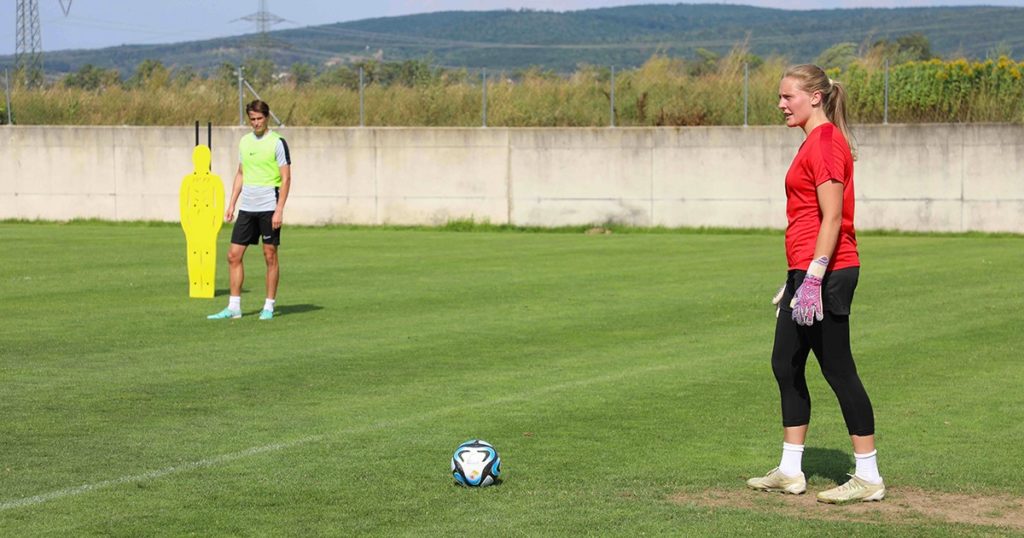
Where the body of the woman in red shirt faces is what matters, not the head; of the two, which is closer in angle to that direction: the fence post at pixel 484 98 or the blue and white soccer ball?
the blue and white soccer ball

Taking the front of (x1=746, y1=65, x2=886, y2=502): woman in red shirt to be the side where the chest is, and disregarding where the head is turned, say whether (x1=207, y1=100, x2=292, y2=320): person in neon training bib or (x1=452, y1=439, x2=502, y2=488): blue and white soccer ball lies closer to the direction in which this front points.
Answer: the blue and white soccer ball

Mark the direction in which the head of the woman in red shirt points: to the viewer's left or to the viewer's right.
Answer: to the viewer's left

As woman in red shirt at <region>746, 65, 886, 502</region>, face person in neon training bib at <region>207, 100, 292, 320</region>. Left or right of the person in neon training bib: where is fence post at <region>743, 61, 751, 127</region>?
right

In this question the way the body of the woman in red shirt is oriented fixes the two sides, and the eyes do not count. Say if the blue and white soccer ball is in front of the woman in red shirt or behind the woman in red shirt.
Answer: in front

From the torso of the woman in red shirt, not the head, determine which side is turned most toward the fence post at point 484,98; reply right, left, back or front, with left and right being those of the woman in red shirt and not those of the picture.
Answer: right

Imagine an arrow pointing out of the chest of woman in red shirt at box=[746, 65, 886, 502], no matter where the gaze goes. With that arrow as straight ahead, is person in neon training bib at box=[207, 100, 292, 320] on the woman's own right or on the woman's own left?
on the woman's own right

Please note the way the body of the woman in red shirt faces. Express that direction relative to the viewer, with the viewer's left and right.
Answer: facing to the left of the viewer

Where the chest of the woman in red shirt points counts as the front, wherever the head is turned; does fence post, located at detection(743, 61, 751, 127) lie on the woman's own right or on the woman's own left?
on the woman's own right

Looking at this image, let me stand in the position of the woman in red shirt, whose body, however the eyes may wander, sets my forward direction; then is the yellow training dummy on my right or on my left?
on my right
